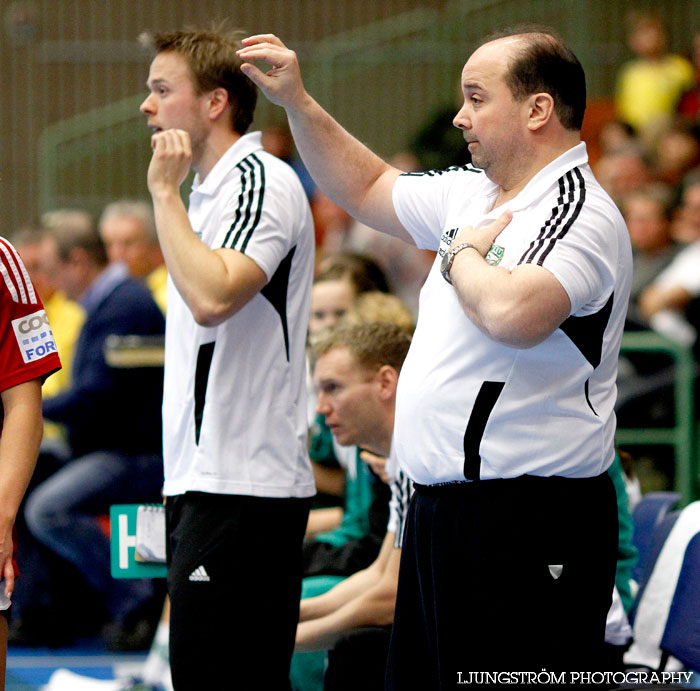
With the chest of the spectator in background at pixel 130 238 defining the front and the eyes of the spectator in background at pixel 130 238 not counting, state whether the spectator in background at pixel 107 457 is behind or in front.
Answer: in front

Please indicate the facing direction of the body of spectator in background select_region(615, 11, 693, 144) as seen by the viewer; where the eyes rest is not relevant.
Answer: toward the camera

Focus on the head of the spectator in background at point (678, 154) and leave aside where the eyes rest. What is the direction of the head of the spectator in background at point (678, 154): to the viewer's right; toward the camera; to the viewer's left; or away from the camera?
toward the camera

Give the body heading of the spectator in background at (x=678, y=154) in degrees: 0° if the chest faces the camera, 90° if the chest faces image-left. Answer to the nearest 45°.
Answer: approximately 45°

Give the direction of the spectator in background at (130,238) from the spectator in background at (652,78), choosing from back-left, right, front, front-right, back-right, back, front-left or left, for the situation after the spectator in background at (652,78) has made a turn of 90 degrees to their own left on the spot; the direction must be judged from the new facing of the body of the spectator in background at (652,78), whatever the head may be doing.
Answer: back-right

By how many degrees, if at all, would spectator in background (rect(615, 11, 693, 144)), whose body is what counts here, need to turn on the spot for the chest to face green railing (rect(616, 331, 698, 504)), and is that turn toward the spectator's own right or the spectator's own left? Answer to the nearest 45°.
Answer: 0° — they already face it

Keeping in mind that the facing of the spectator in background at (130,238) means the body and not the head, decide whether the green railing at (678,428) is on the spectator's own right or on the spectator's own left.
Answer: on the spectator's own left

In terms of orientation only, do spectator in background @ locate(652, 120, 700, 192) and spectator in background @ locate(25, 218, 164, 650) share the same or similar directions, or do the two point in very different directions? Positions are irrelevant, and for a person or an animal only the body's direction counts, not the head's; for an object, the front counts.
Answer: same or similar directions

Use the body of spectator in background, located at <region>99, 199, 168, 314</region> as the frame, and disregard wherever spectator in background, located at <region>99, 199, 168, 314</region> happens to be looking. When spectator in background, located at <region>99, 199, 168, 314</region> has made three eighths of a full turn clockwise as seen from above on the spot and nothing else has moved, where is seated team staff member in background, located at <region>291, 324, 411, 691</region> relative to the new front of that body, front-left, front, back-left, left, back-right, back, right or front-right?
back
